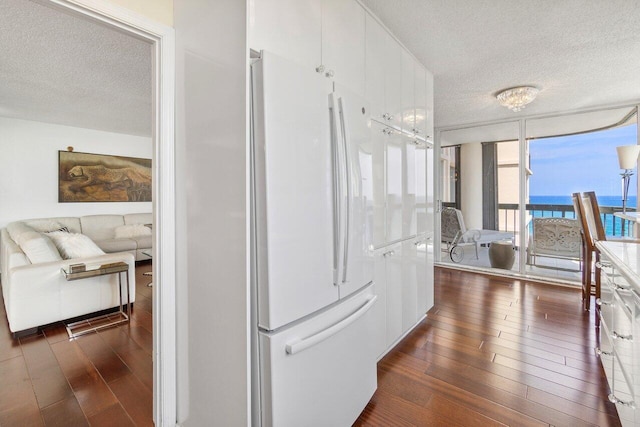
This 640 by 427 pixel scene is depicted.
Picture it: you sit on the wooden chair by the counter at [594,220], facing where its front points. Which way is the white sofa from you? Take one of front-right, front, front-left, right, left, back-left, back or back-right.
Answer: back-right

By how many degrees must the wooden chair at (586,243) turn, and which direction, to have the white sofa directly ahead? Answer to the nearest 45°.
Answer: approximately 135° to its right

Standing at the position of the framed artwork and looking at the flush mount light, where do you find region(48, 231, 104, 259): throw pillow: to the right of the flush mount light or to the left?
right

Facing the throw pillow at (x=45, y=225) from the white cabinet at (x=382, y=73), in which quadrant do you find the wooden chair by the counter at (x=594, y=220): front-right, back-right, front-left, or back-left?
back-right
